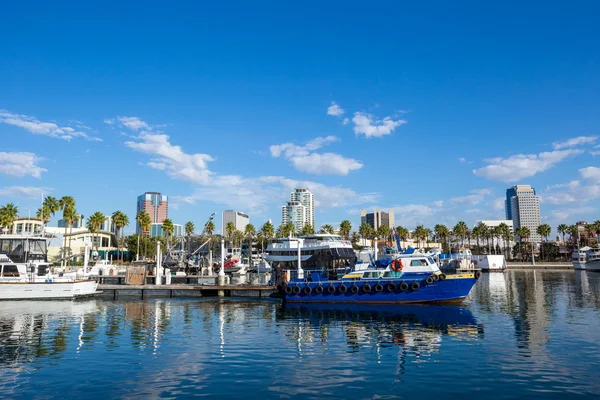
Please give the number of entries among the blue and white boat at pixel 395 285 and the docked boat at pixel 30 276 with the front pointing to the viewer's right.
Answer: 2

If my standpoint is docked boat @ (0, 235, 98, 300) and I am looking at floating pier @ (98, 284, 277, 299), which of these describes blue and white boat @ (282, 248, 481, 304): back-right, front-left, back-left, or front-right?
front-right

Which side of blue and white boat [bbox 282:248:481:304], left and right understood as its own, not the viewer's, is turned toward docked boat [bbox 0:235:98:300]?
back

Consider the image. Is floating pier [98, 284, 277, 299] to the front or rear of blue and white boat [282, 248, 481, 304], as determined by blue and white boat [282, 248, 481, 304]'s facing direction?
to the rear

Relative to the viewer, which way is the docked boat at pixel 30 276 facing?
to the viewer's right

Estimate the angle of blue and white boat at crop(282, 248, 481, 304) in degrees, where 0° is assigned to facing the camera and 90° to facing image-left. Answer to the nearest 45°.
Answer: approximately 270°

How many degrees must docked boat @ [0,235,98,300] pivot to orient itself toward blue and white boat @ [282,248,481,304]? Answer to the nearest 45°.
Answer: approximately 45° to its right
